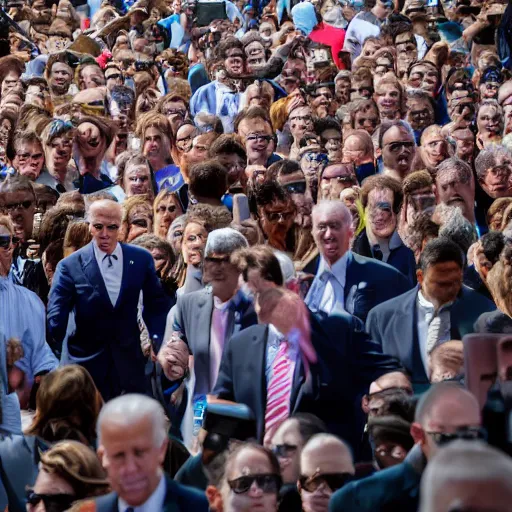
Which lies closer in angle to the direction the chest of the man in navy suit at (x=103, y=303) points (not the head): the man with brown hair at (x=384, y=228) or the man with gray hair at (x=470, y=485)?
the man with gray hair

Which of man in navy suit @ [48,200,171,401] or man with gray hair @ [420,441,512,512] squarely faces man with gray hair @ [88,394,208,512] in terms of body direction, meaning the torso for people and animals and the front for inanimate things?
the man in navy suit

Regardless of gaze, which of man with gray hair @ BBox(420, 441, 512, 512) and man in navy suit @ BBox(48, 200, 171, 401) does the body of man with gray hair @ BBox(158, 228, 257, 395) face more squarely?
the man with gray hair

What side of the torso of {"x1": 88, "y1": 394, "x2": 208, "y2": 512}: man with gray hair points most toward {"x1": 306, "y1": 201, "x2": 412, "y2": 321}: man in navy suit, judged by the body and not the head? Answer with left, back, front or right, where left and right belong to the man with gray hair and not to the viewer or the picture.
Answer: back

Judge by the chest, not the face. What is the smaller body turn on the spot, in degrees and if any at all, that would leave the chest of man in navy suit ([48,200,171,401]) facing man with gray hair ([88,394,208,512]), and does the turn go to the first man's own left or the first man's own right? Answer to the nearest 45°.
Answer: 0° — they already face them

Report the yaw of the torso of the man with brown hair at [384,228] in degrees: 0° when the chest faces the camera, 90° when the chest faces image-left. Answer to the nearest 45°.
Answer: approximately 0°

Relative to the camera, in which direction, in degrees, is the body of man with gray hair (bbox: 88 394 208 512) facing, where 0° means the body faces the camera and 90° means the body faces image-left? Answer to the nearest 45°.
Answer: approximately 45°

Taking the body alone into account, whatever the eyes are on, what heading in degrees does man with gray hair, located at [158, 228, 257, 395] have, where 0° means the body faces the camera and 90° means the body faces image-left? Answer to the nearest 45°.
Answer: approximately 0°

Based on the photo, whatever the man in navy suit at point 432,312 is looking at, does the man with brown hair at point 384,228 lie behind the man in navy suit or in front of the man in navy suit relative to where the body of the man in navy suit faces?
behind

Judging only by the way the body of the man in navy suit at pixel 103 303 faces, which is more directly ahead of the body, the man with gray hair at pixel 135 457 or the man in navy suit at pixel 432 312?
the man with gray hair
